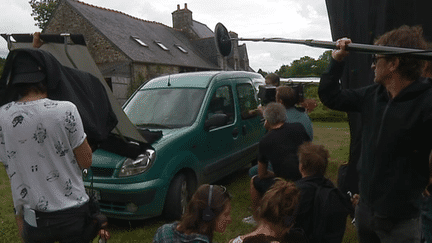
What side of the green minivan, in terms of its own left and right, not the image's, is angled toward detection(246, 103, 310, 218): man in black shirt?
left

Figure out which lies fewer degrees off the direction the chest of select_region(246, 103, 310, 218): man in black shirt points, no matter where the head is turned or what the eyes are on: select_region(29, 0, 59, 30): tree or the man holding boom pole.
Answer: the tree

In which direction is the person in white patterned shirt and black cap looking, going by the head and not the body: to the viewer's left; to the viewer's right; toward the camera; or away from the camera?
away from the camera

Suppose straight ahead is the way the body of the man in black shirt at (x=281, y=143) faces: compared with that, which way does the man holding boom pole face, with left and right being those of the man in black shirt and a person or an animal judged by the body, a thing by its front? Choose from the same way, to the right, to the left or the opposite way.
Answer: to the left

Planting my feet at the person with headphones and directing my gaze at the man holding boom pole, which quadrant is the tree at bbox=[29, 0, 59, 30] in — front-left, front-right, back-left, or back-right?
back-left

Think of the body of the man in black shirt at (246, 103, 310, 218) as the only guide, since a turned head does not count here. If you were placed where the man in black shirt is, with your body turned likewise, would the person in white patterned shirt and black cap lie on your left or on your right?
on your left

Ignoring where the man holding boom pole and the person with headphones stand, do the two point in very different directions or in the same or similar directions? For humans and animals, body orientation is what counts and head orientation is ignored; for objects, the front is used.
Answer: very different directions

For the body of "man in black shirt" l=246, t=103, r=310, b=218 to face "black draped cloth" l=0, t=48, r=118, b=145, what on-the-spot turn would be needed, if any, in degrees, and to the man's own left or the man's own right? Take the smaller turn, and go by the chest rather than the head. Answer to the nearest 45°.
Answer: approximately 90° to the man's own left

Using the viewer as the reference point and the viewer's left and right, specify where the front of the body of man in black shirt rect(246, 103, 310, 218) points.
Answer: facing away from the viewer and to the left of the viewer
